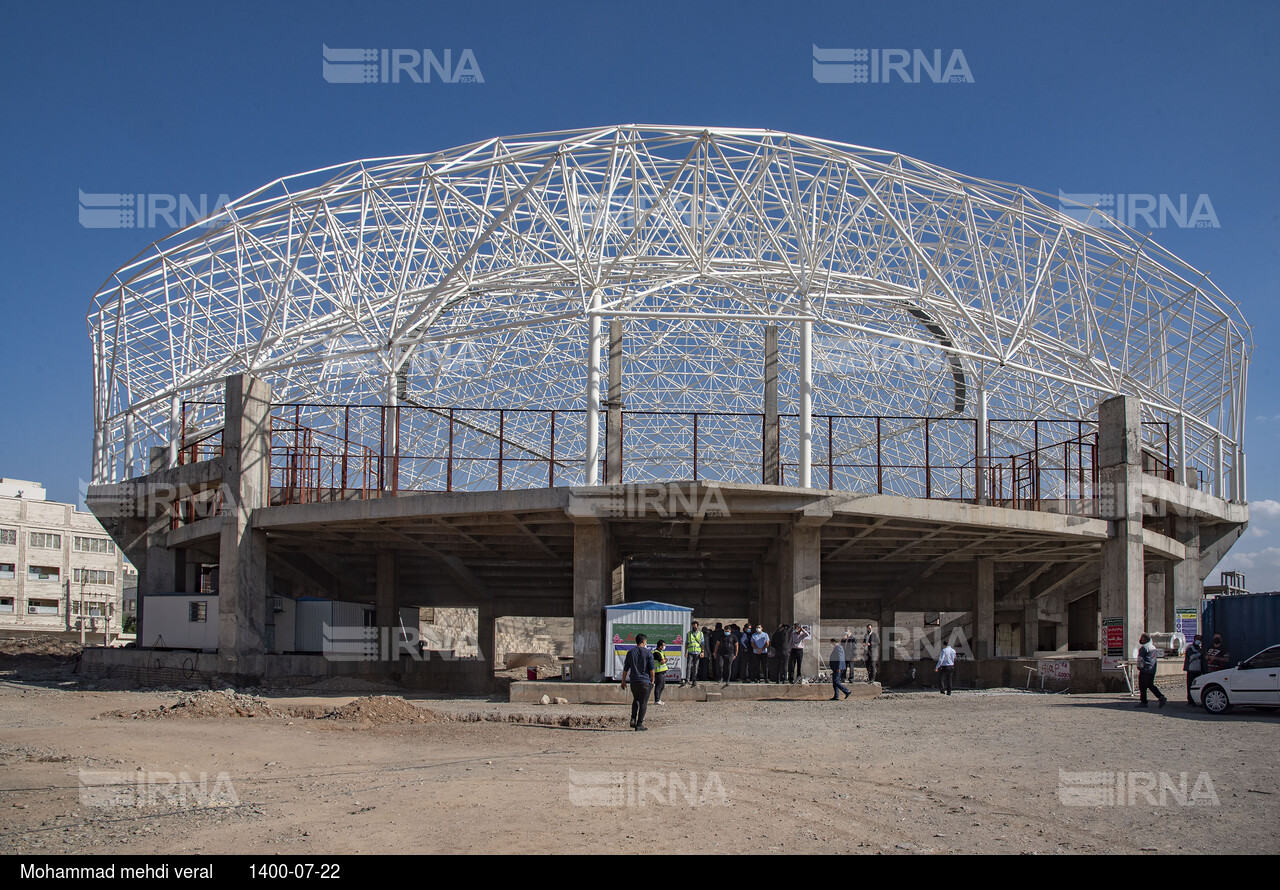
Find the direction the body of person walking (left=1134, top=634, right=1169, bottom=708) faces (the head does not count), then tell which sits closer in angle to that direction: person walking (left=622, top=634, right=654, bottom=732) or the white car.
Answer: the person walking

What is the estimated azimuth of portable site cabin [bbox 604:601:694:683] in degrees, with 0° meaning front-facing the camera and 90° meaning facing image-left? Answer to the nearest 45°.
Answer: approximately 0°

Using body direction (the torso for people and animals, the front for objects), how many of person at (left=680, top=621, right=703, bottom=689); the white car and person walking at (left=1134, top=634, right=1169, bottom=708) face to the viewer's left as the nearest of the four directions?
2

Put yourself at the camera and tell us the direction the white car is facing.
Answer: facing to the left of the viewer

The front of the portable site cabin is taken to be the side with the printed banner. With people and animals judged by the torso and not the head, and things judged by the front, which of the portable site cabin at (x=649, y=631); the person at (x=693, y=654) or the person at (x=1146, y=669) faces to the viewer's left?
the person at (x=1146, y=669)

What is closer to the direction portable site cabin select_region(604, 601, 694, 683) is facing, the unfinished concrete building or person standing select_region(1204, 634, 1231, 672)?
the person standing

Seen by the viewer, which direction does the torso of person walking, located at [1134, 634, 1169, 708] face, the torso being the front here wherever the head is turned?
to the viewer's left

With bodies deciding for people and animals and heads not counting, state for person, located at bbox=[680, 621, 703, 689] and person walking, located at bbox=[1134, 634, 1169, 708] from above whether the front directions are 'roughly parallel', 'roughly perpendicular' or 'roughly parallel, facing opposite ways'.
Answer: roughly perpendicular

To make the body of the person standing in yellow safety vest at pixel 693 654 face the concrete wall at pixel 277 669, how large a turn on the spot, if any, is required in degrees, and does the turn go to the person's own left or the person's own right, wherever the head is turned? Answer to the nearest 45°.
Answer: approximately 135° to the person's own right
